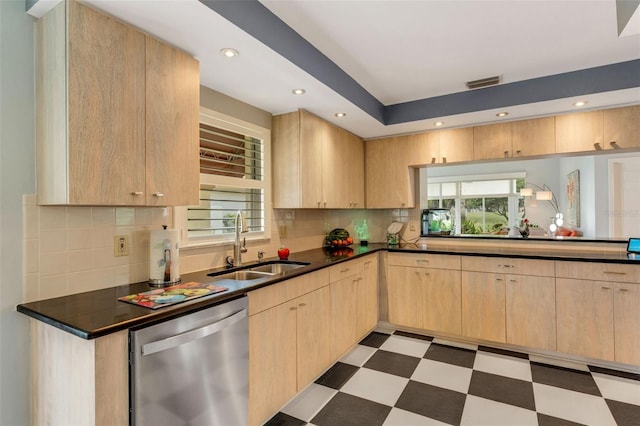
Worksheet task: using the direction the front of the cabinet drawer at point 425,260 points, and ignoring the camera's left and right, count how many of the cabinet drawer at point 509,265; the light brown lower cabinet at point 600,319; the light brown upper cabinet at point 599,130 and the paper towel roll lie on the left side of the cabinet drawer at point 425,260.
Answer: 3

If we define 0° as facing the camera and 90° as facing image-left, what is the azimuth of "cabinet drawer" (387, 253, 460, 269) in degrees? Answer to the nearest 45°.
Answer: approximately 0°

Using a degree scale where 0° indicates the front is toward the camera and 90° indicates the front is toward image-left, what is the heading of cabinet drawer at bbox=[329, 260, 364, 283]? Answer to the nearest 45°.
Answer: approximately 315°

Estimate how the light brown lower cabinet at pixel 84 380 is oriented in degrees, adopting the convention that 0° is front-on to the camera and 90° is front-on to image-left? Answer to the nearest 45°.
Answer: approximately 315°

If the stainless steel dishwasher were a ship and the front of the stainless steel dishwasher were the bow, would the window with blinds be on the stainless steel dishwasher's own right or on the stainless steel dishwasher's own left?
on the stainless steel dishwasher's own left

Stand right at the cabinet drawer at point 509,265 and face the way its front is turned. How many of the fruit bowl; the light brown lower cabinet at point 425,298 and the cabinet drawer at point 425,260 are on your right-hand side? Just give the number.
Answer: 3

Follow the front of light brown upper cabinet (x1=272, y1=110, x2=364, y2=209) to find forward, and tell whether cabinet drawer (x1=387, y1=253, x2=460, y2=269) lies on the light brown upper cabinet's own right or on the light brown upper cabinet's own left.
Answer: on the light brown upper cabinet's own left

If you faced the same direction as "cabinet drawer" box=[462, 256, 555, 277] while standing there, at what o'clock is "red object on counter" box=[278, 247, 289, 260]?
The red object on counter is roughly at 2 o'clock from the cabinet drawer.

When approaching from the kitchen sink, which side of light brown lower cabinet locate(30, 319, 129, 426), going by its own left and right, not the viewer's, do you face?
left

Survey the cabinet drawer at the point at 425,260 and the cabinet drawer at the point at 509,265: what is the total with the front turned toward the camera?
2

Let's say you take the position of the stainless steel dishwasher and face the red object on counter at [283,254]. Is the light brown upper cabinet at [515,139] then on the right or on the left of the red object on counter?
right
